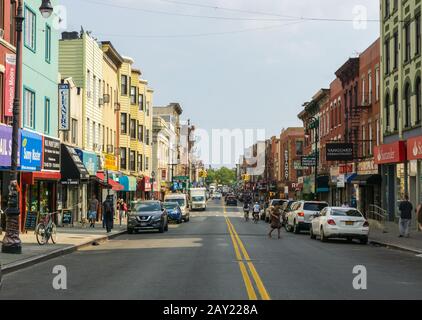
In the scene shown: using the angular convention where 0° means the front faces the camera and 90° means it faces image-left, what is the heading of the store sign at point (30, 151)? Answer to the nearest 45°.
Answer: approximately 315°

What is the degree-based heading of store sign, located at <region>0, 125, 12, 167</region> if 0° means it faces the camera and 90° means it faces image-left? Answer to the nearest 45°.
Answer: approximately 315°

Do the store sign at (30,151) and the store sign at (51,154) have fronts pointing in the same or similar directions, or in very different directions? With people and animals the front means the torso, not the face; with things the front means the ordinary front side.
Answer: same or similar directions

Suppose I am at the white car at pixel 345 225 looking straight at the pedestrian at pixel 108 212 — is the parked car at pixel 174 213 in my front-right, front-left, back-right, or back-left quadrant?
front-right

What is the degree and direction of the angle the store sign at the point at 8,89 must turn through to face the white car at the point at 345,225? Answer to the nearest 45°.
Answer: approximately 90° to its left

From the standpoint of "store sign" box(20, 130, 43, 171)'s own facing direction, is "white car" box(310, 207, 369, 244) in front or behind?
in front

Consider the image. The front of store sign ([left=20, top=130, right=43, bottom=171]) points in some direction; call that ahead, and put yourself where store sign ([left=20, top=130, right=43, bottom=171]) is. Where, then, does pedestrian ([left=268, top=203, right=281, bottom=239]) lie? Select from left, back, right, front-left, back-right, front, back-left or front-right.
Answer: front-left

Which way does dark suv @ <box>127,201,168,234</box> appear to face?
toward the camera

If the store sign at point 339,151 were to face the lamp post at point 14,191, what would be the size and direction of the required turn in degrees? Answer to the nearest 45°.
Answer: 0° — it already faces it

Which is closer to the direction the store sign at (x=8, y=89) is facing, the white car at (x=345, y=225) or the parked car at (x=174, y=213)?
the white car

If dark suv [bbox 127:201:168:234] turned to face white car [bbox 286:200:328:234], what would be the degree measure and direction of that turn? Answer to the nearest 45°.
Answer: approximately 90° to its left

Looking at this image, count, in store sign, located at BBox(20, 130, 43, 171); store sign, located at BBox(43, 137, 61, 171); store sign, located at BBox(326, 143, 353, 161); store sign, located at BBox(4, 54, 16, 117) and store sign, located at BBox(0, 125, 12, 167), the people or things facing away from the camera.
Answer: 0
